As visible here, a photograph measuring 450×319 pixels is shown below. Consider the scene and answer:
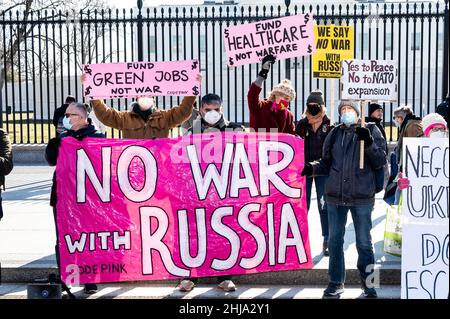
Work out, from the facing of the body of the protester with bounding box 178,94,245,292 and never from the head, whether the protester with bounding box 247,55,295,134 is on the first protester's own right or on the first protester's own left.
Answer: on the first protester's own left

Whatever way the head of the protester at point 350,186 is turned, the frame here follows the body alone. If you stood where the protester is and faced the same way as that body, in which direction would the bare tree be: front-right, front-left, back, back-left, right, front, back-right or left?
back-right

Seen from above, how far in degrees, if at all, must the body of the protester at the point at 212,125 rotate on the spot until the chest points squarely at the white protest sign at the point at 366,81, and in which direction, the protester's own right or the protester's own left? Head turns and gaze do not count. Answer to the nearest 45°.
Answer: approximately 90° to the protester's own left

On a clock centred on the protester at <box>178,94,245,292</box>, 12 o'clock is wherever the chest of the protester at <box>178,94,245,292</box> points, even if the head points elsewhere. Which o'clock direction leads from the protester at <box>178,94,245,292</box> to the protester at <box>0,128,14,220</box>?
the protester at <box>0,128,14,220</box> is roughly at 3 o'clock from the protester at <box>178,94,245,292</box>.

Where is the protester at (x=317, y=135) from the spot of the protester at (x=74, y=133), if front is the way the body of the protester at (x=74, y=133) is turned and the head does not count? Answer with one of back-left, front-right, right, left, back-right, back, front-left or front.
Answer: back-left

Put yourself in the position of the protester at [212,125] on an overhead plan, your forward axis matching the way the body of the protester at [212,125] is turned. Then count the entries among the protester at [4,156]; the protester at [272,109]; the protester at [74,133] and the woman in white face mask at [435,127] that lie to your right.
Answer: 2

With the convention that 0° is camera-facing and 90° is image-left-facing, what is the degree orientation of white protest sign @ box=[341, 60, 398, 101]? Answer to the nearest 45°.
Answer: approximately 0°

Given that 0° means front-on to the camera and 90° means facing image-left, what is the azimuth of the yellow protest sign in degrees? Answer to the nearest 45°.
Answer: approximately 0°

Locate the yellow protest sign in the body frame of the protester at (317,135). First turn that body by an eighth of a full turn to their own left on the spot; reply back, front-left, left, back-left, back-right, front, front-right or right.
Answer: back-left
